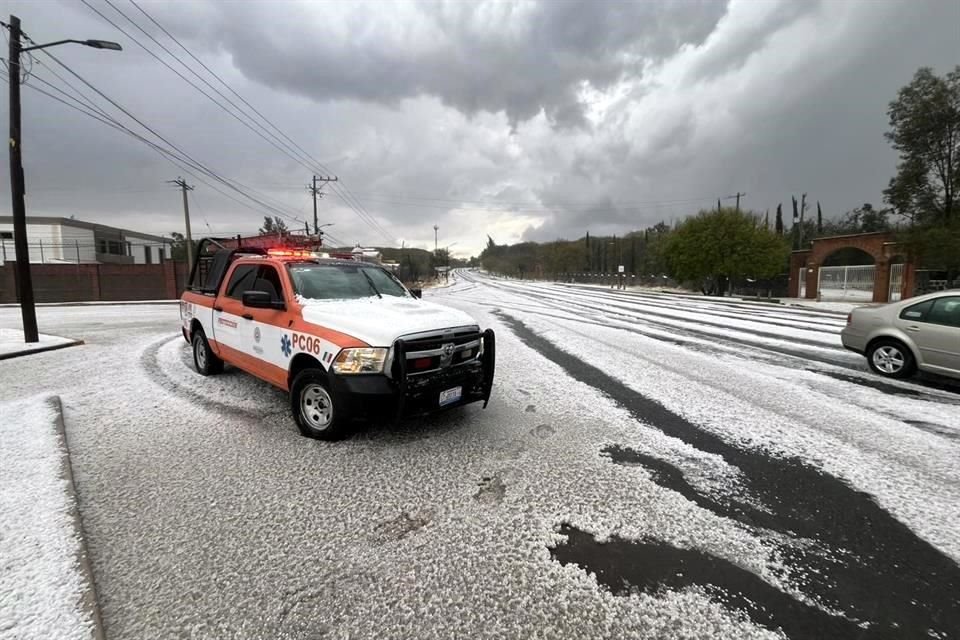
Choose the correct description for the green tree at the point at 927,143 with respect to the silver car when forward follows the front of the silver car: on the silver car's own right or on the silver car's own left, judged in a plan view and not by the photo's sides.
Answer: on the silver car's own left

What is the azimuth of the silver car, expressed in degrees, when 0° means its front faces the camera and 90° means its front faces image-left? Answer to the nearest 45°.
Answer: approximately 315°

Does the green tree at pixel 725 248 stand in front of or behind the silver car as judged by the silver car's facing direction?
behind

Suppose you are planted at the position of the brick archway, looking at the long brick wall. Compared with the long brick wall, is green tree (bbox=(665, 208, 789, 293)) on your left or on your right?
right

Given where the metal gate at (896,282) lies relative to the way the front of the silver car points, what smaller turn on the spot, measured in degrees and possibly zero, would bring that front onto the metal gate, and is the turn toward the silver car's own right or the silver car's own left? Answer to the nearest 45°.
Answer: approximately 135° to the silver car's own left

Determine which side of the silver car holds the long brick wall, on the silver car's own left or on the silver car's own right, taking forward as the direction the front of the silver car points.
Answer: on the silver car's own right
